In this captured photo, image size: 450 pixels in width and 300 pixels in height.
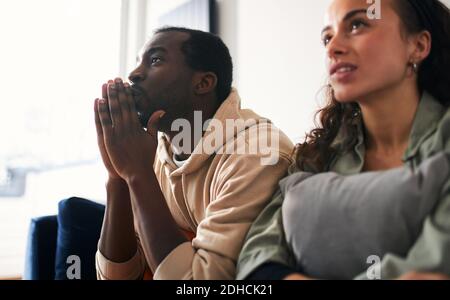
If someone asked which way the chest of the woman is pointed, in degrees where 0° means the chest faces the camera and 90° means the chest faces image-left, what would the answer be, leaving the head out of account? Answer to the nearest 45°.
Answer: approximately 45°

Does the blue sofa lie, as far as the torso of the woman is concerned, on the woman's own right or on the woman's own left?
on the woman's own right

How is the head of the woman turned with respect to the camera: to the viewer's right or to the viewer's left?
to the viewer's left

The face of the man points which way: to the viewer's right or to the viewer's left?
to the viewer's left
